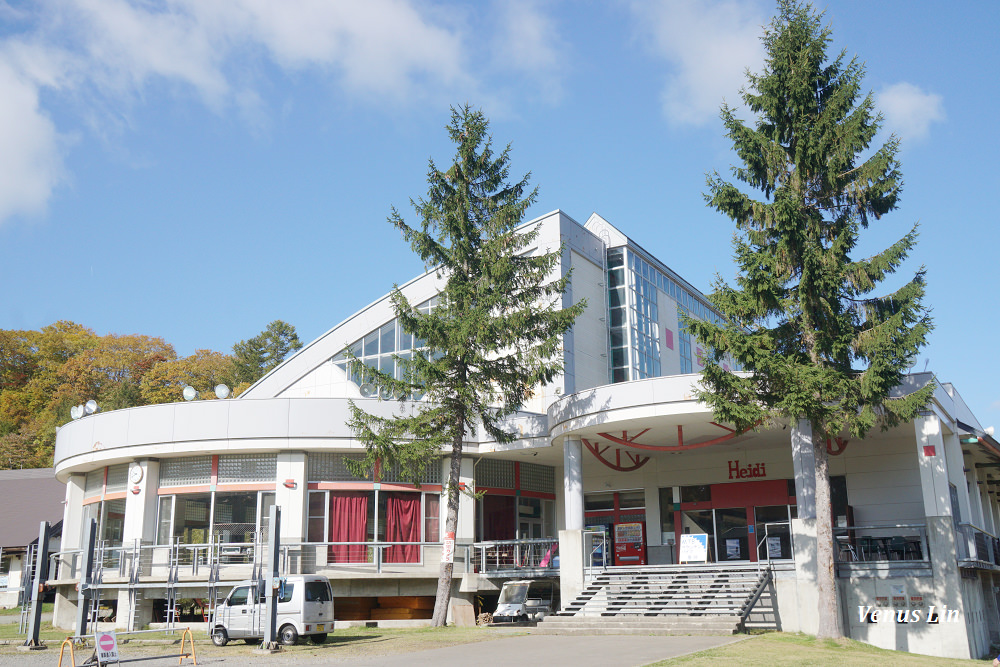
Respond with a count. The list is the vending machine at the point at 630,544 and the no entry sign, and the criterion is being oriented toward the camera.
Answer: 2

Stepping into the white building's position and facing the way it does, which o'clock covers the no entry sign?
The no entry sign is roughly at 1 o'clock from the white building.

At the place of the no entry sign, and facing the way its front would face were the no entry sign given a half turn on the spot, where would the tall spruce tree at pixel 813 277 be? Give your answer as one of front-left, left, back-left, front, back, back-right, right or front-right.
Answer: right

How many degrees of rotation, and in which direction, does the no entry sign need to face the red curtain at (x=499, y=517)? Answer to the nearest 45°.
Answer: approximately 135° to its left

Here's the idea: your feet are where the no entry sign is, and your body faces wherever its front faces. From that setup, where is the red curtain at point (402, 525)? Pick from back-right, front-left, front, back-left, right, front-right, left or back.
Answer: back-left

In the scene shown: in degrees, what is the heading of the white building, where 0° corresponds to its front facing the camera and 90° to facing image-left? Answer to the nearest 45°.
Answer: approximately 0°

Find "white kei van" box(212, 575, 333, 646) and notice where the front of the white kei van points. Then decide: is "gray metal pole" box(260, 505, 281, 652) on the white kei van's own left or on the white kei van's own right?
on the white kei van's own left

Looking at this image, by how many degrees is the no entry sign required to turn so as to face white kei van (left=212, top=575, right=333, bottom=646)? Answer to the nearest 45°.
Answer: approximately 135° to its left

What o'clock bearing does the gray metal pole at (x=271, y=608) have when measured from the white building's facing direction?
The gray metal pole is roughly at 1 o'clock from the white building.
